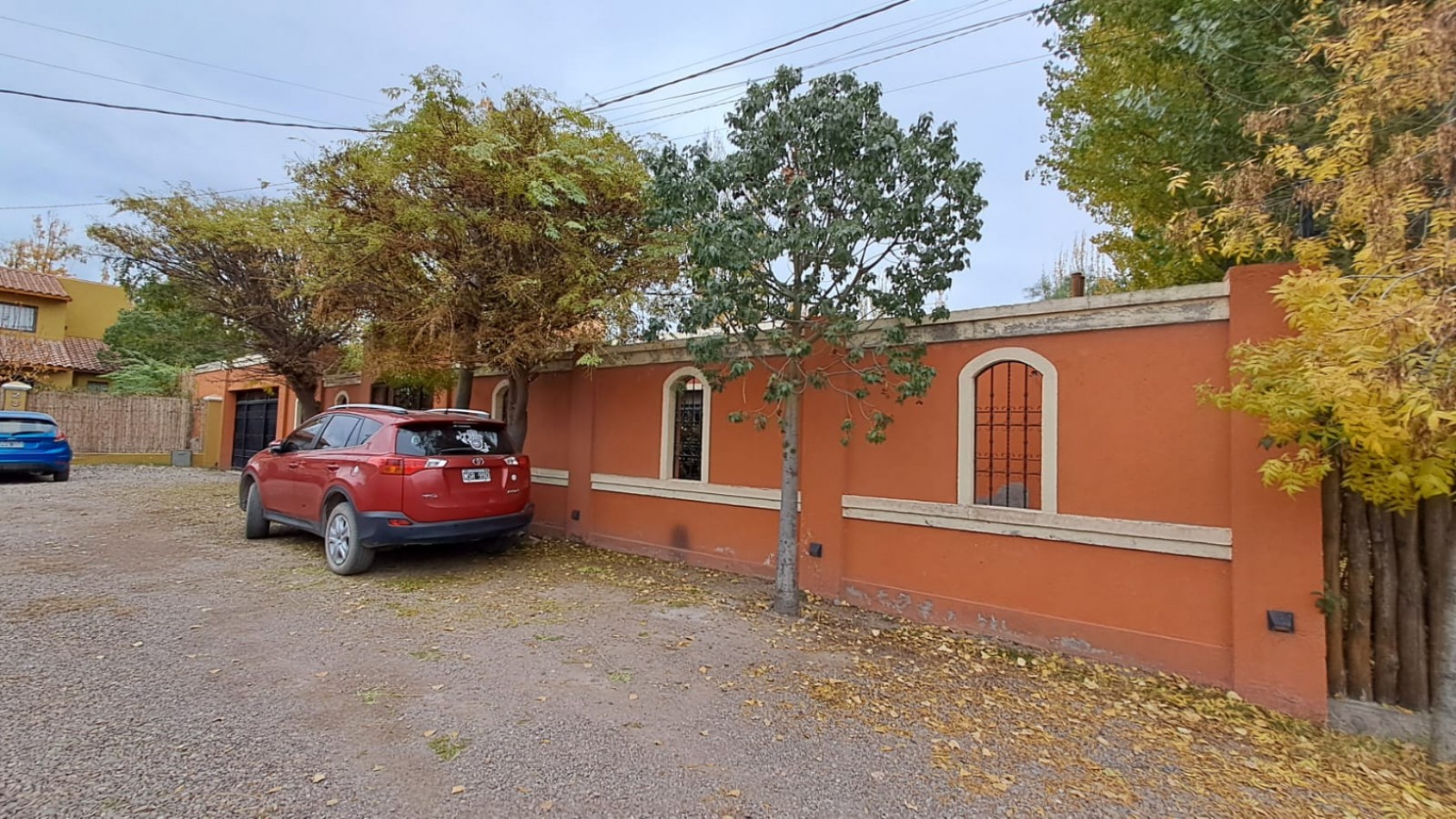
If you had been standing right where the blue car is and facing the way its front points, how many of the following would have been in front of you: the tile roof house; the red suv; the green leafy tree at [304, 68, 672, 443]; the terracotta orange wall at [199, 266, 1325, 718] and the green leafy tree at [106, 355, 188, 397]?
2

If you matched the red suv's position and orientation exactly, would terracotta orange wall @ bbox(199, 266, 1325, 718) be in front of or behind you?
behind

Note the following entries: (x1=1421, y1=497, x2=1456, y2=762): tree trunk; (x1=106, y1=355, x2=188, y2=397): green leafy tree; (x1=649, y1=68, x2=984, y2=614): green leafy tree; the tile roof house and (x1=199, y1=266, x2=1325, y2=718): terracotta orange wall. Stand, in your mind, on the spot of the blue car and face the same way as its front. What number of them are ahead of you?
2

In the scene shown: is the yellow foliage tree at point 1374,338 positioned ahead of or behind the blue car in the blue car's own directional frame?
behind

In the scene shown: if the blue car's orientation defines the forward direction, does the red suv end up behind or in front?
behind

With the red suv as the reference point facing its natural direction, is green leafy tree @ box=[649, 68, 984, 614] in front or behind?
behind

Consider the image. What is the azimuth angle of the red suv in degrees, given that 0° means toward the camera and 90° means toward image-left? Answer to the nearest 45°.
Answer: approximately 135°

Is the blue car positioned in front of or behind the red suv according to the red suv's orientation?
in front

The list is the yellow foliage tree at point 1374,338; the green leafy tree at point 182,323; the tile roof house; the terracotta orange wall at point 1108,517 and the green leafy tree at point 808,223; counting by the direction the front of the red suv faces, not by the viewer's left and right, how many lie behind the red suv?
3

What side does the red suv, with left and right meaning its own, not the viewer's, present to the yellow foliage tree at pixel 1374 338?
back

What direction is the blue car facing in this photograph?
away from the camera

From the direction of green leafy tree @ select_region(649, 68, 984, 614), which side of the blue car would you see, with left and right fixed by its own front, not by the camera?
back

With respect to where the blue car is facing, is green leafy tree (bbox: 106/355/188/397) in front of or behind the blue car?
in front

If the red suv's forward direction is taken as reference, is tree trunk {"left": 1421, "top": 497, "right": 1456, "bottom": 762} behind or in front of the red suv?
behind

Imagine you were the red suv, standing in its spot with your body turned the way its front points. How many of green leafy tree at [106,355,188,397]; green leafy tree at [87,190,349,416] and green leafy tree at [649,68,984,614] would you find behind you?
1
